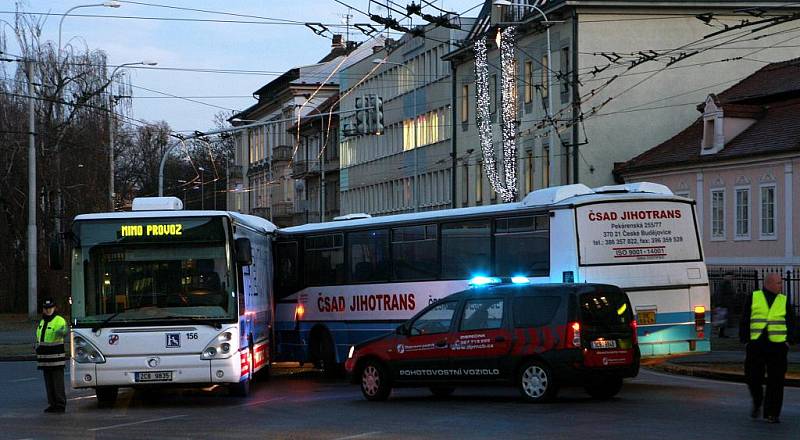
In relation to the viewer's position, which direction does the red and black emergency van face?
facing away from the viewer and to the left of the viewer

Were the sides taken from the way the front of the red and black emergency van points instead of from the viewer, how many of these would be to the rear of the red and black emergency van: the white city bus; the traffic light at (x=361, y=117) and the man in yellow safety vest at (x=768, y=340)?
1

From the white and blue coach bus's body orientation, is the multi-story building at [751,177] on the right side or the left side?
on its right

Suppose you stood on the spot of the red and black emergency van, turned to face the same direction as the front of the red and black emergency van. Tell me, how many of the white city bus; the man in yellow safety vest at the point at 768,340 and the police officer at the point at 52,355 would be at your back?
1

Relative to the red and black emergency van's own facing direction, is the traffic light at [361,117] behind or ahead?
ahead

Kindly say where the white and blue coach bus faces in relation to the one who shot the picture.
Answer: facing away from the viewer and to the left of the viewer

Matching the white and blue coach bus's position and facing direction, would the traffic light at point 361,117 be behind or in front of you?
in front

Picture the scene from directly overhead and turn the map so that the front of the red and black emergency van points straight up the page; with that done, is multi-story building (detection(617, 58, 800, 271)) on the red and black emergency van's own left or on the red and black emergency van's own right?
on the red and black emergency van's own right

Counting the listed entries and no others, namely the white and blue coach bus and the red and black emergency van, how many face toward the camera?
0

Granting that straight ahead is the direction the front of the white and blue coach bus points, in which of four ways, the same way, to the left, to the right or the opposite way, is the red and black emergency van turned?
the same way

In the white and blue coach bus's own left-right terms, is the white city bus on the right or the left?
on its left
